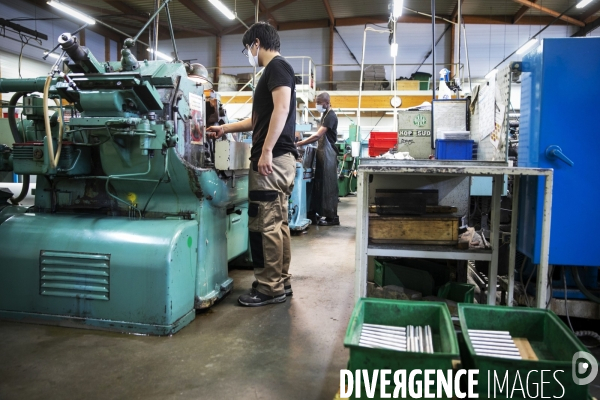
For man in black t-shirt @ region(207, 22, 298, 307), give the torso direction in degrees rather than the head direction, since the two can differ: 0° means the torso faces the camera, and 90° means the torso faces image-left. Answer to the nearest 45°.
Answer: approximately 90°

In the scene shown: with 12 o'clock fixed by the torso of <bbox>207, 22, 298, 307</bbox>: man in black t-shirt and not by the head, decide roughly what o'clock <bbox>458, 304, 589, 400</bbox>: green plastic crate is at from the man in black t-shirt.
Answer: The green plastic crate is roughly at 8 o'clock from the man in black t-shirt.

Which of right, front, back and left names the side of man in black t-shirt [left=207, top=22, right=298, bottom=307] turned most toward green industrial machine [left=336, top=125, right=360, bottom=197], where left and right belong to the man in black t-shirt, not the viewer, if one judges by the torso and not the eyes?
right

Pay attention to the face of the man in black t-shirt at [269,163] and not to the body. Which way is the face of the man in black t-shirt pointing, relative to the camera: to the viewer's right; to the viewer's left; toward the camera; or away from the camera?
to the viewer's left

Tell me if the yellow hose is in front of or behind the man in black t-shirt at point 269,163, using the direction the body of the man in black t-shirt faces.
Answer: in front

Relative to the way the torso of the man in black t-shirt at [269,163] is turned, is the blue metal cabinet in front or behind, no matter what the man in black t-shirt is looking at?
behind
